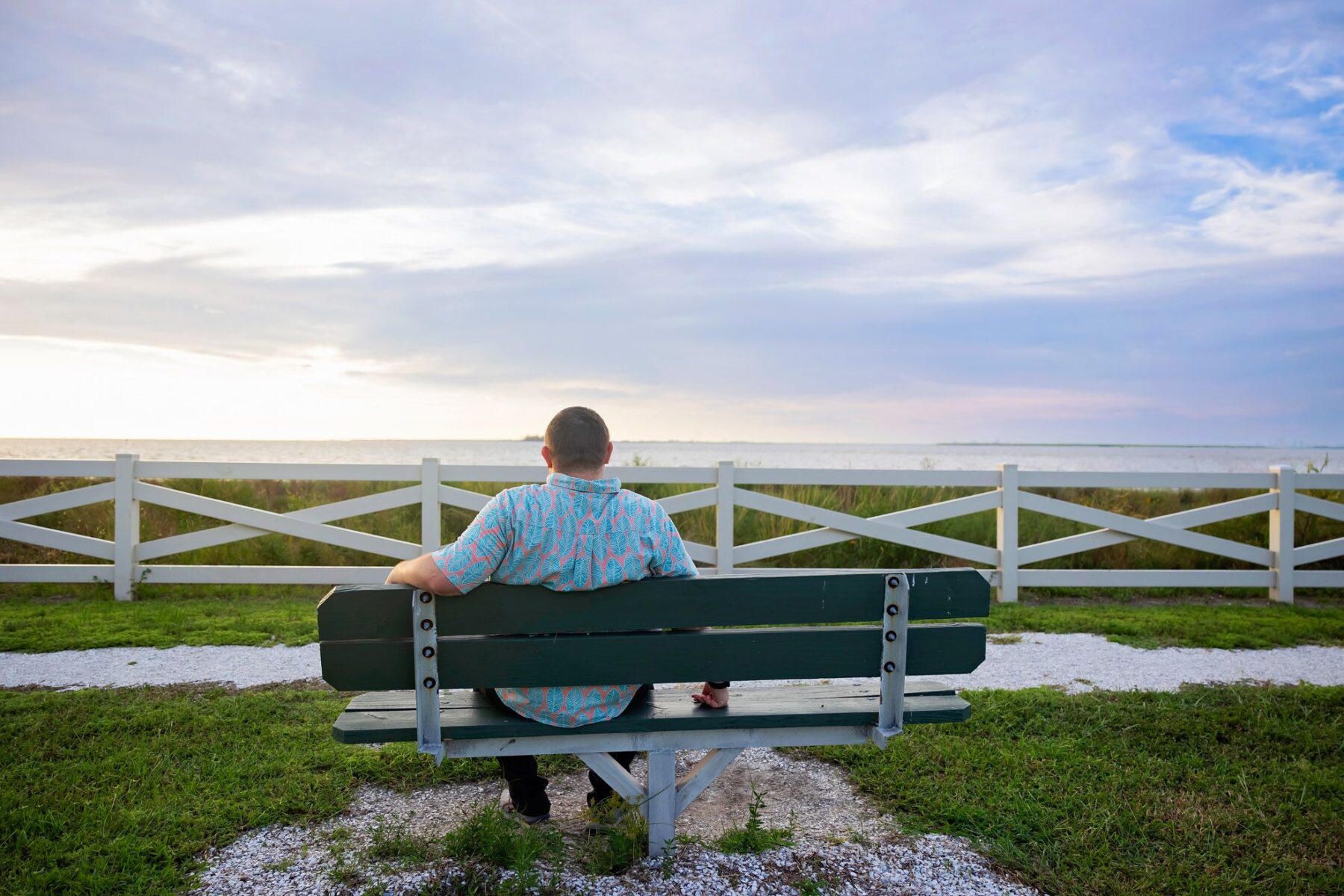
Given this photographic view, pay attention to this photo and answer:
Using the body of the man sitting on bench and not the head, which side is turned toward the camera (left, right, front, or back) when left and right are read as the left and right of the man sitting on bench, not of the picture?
back

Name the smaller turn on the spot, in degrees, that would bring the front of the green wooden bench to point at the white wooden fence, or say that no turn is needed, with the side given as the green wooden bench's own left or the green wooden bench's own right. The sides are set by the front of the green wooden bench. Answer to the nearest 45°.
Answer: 0° — it already faces it

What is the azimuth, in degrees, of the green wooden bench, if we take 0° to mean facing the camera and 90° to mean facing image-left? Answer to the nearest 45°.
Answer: approximately 180°

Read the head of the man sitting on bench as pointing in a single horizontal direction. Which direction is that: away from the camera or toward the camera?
away from the camera
